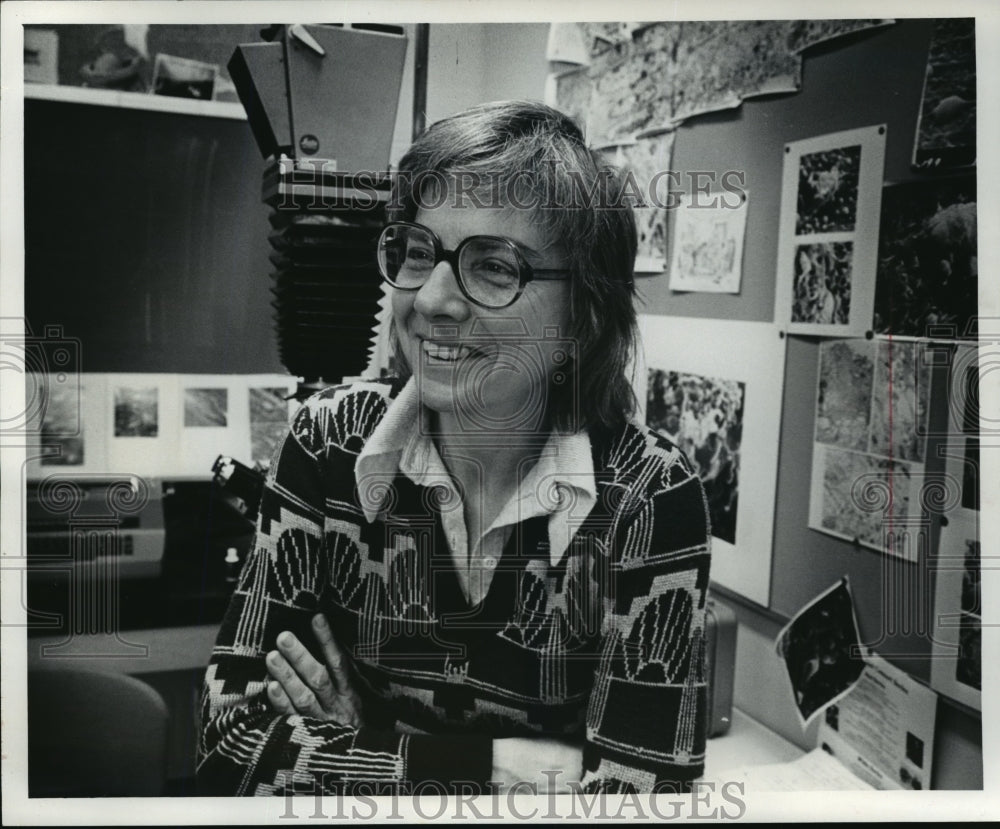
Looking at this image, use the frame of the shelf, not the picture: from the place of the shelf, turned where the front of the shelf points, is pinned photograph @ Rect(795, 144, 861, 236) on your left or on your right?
on your left

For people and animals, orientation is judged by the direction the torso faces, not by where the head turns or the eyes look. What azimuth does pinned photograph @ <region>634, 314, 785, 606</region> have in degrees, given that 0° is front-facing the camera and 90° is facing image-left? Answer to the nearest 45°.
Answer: approximately 45°

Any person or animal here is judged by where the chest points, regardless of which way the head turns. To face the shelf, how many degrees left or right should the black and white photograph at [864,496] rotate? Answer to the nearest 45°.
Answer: approximately 45° to its right

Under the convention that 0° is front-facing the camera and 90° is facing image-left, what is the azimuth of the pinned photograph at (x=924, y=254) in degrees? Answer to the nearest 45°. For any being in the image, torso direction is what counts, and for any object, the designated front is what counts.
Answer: approximately 45°

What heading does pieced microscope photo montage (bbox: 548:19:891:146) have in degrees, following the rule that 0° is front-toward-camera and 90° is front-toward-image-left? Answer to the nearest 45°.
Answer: approximately 45°

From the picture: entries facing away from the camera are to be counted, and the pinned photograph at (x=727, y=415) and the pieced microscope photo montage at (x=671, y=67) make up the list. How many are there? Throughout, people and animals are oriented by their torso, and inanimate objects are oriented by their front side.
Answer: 0

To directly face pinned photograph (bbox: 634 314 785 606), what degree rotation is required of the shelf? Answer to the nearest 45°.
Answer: approximately 90° to its left
